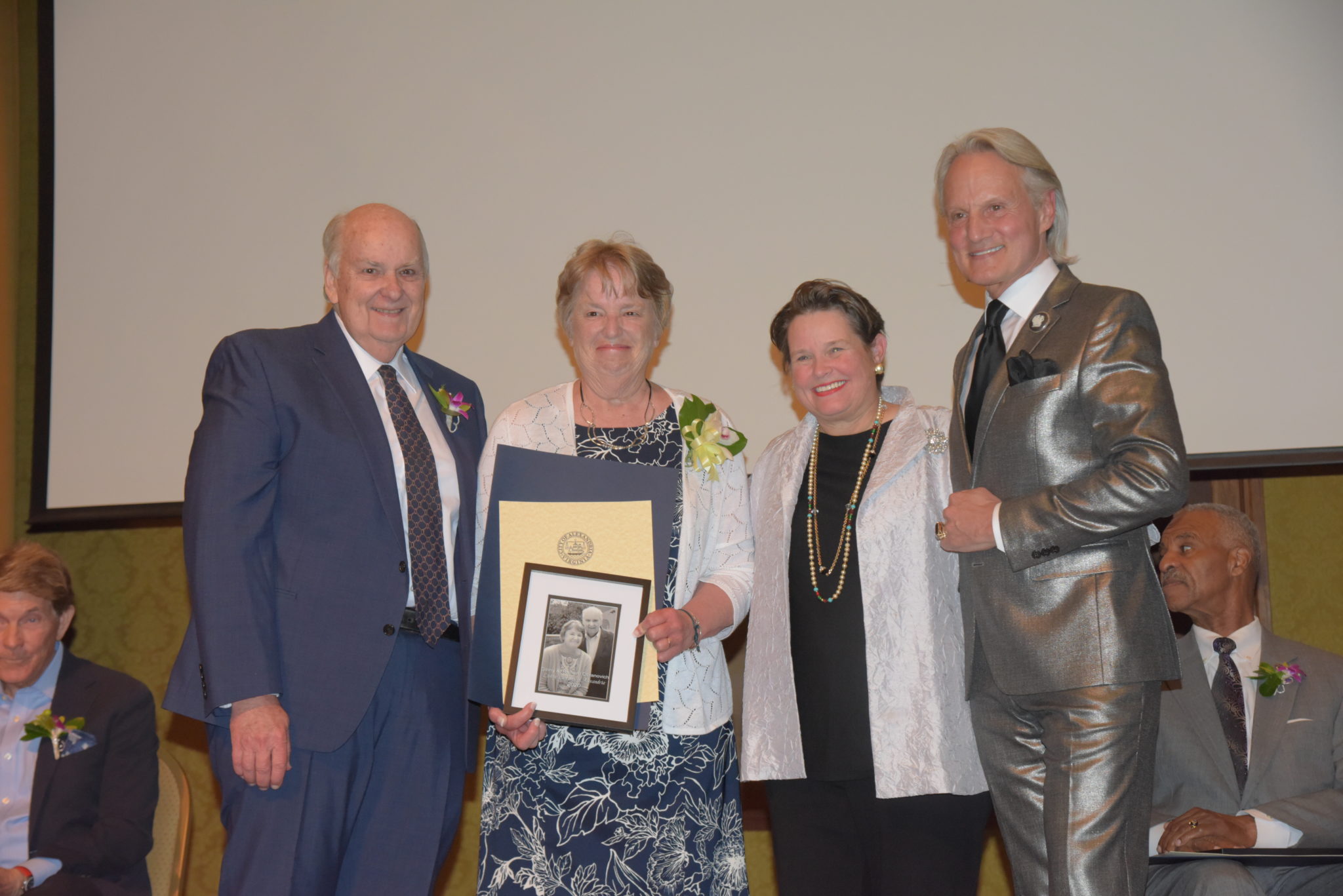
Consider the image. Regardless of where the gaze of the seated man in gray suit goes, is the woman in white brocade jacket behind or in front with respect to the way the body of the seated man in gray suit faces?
in front

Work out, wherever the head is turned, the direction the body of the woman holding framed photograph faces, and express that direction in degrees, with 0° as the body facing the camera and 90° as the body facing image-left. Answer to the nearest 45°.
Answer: approximately 0°

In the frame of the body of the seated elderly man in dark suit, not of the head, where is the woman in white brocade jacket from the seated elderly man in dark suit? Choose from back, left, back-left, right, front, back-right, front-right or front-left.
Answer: left

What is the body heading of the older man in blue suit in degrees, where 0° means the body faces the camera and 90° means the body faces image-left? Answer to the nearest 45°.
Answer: approximately 315°

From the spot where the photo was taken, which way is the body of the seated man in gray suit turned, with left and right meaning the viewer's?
facing the viewer and to the left of the viewer

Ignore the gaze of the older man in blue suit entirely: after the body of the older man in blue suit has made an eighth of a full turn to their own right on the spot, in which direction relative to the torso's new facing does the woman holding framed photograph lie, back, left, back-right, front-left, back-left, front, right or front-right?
left

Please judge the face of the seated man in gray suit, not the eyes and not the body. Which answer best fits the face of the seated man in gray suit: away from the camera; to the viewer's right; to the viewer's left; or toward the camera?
to the viewer's left

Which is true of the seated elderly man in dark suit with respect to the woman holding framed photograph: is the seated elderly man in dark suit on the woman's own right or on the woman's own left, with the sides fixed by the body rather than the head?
on the woman's own right
